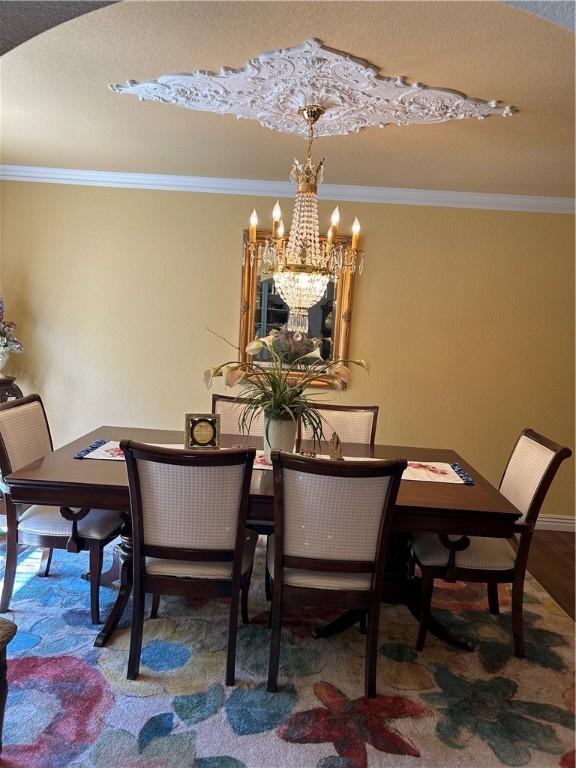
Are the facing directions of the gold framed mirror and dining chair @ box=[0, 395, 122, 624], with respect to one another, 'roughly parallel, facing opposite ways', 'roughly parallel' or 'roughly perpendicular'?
roughly perpendicular

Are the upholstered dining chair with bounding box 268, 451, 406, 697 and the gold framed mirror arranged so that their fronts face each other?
yes

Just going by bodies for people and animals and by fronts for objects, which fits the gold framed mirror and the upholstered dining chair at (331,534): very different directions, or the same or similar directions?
very different directions

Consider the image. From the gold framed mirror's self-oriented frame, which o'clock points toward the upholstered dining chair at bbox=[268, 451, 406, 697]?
The upholstered dining chair is roughly at 12 o'clock from the gold framed mirror.

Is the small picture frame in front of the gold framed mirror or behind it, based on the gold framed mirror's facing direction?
in front

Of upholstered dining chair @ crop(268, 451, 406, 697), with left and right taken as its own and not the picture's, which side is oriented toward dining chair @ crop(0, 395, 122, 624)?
left

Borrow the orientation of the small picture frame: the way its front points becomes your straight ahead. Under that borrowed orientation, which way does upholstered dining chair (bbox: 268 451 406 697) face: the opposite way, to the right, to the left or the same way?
the opposite way

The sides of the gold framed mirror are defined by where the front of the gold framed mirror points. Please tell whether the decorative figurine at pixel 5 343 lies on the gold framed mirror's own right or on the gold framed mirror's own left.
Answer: on the gold framed mirror's own right

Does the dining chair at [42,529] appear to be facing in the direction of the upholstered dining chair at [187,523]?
yes

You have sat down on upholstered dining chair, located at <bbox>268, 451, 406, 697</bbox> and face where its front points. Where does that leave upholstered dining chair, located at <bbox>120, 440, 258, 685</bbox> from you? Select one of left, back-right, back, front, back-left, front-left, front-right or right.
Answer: left

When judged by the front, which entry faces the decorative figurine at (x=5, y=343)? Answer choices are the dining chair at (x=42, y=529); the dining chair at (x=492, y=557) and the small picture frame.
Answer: the dining chair at (x=492, y=557)

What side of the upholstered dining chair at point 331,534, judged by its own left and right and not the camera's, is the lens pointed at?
back

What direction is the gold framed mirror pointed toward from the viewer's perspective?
toward the camera

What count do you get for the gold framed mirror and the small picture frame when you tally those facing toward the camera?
2
